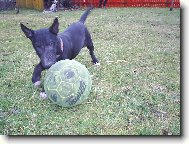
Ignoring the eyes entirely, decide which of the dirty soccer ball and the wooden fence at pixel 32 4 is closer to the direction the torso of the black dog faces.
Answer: the dirty soccer ball

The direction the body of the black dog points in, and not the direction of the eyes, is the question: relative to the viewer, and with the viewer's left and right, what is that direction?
facing the viewer and to the left of the viewer

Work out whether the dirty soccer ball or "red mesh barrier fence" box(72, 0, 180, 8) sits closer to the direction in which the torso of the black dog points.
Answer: the dirty soccer ball

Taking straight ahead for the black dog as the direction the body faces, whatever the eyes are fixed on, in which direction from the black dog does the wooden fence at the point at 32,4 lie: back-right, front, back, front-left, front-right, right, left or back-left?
back-right

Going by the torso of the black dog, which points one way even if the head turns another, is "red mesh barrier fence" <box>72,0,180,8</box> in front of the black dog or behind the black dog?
behind

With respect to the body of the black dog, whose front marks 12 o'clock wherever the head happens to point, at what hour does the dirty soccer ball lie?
The dirty soccer ball is roughly at 10 o'clock from the black dog.
